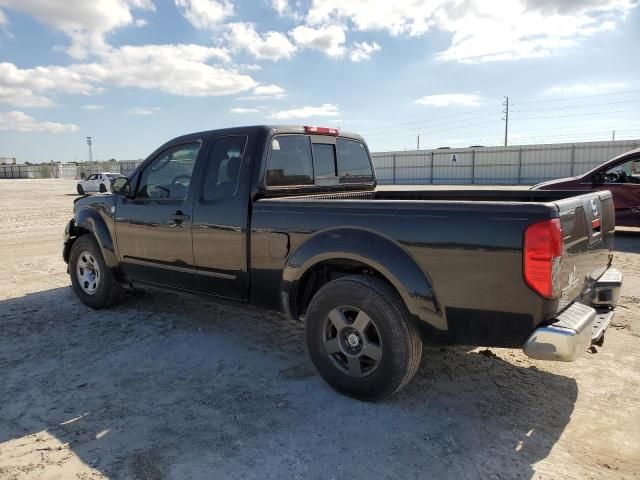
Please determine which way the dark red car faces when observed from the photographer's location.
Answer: facing to the left of the viewer

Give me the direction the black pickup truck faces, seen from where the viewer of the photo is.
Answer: facing away from the viewer and to the left of the viewer

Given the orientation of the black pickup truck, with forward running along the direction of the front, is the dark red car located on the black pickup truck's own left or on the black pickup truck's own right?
on the black pickup truck's own right

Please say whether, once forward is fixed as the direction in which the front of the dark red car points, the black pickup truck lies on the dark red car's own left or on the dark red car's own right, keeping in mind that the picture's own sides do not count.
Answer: on the dark red car's own left

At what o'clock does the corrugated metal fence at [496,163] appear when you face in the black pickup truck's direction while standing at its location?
The corrugated metal fence is roughly at 2 o'clock from the black pickup truck.
